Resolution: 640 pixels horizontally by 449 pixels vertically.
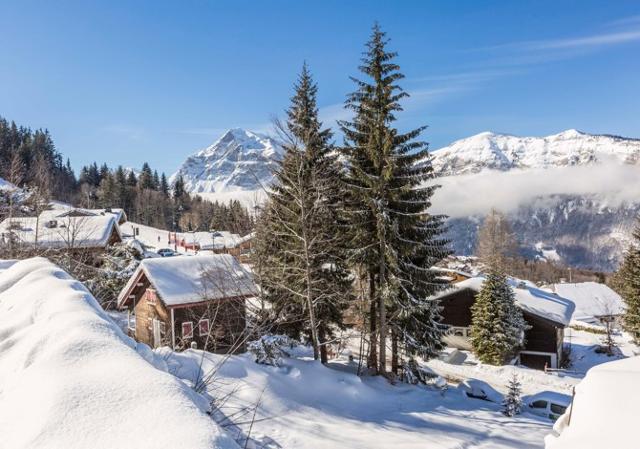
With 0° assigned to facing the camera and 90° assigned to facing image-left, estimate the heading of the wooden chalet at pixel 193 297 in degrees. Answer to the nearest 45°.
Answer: approximately 45°

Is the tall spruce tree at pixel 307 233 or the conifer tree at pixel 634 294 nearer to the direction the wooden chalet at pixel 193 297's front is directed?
the tall spruce tree

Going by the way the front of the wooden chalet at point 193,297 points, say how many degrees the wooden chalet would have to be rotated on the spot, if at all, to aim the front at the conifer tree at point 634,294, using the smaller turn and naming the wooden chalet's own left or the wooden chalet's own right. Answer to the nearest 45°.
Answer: approximately 135° to the wooden chalet's own left

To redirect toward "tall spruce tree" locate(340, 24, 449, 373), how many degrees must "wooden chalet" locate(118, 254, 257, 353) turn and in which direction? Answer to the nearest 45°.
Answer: approximately 90° to its left

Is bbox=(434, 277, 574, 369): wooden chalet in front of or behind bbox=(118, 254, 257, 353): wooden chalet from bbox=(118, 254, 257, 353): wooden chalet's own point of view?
behind

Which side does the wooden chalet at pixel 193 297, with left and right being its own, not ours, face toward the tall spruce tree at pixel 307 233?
left

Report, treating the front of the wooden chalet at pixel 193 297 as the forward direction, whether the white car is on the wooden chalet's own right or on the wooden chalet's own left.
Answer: on the wooden chalet's own left

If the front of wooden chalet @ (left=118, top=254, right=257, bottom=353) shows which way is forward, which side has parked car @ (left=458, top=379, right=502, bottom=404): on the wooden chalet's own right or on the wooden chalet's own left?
on the wooden chalet's own left
